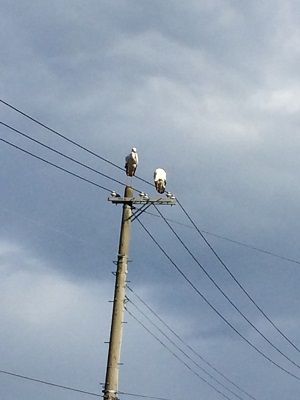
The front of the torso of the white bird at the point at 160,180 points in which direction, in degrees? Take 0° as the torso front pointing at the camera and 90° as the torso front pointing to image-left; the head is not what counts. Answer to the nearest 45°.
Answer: approximately 0°

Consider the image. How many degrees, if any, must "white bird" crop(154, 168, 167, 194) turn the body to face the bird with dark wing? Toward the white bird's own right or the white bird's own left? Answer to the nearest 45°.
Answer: approximately 45° to the white bird's own right

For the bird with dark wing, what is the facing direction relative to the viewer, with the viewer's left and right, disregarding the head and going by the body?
facing the viewer and to the right of the viewer

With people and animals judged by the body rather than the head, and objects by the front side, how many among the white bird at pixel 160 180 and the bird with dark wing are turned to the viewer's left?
0
